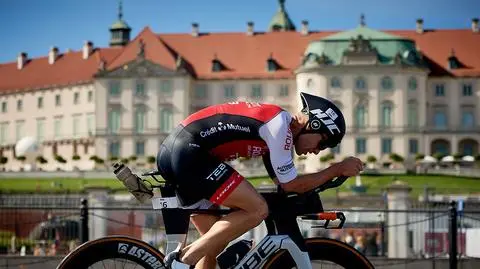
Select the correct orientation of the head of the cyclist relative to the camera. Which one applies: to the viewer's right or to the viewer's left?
to the viewer's right

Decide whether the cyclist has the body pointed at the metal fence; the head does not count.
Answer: no

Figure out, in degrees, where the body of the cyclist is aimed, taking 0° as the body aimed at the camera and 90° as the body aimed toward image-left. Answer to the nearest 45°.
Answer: approximately 270°
